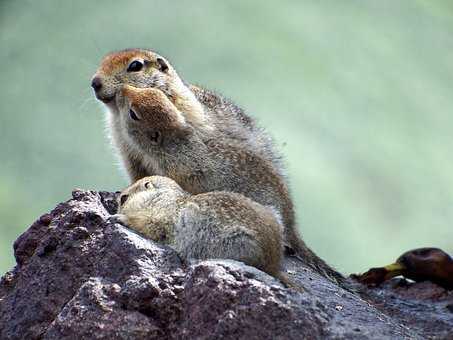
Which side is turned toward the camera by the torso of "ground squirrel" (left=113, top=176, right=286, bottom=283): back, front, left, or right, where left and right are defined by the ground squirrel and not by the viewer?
left

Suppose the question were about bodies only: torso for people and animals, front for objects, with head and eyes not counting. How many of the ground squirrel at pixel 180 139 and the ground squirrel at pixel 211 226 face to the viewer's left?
2

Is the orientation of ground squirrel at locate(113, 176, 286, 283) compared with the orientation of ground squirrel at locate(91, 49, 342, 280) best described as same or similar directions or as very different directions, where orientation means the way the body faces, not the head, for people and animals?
same or similar directions

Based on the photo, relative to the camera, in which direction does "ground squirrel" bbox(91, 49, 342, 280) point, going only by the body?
to the viewer's left
